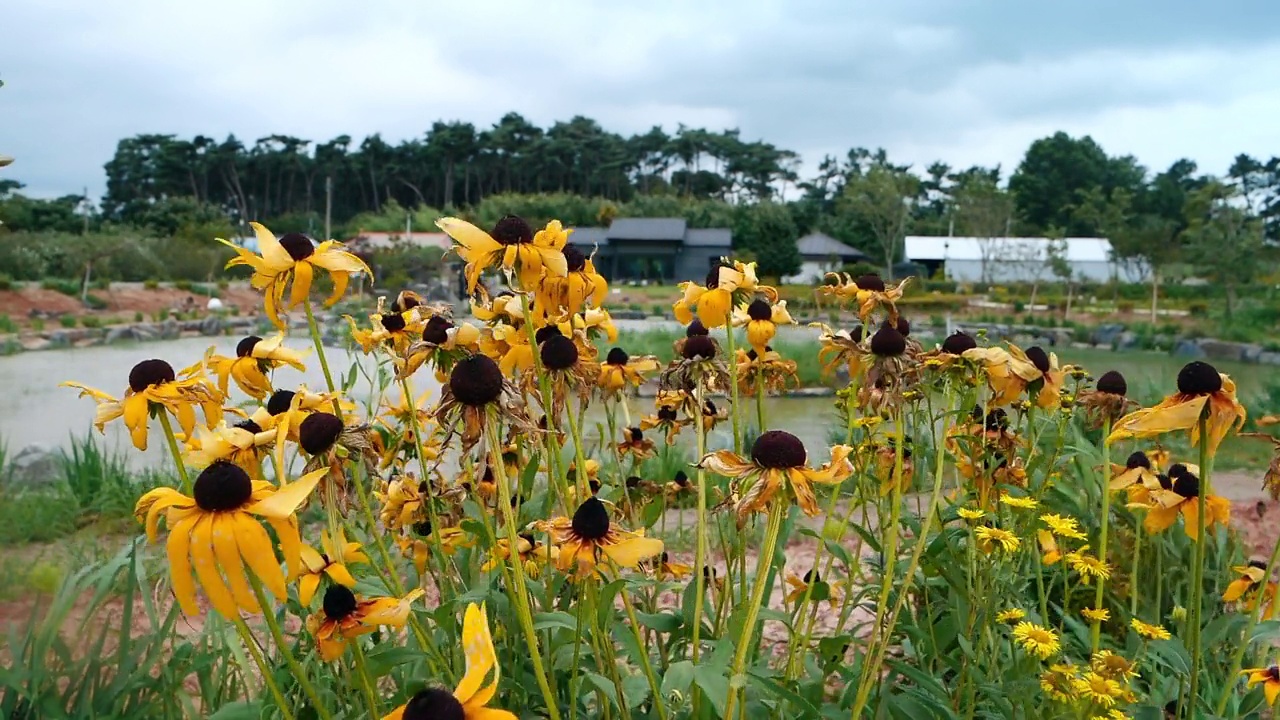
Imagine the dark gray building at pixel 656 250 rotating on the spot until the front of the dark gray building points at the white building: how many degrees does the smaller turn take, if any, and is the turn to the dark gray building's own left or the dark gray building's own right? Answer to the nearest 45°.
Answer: approximately 90° to the dark gray building's own left

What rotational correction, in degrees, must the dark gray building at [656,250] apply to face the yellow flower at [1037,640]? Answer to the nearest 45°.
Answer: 0° — it already faces it

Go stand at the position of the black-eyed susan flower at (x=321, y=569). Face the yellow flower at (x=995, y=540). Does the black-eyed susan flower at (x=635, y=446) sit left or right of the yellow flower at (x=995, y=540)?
left

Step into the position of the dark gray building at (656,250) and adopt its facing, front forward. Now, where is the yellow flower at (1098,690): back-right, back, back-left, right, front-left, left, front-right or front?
front

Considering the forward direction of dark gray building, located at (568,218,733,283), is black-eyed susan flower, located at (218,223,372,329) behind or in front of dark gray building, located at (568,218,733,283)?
in front

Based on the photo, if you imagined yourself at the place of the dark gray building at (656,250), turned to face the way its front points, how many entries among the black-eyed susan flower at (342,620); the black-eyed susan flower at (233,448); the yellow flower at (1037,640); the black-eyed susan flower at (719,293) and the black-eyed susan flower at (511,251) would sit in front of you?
5

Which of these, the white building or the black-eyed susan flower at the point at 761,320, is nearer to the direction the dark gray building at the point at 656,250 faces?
the black-eyed susan flower

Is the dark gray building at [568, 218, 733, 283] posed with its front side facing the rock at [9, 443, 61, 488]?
yes

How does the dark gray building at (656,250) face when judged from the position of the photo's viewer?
facing the viewer

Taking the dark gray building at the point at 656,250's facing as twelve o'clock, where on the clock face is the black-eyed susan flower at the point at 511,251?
The black-eyed susan flower is roughly at 12 o'clock from the dark gray building.

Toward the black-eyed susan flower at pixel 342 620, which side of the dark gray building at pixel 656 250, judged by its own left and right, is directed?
front

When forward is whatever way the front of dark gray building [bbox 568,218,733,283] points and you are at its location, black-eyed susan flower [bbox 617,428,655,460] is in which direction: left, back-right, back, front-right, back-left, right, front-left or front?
front

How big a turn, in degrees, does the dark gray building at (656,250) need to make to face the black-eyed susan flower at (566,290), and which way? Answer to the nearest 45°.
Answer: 0° — it already faces it

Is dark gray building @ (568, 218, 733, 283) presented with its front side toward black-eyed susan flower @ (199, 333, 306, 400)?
yes

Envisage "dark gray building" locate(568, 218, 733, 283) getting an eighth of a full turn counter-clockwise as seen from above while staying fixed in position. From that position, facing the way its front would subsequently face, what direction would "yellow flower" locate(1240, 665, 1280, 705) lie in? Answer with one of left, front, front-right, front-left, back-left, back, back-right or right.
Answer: front-right

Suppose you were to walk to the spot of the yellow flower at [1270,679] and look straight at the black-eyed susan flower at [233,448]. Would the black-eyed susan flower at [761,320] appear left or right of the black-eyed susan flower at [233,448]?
right

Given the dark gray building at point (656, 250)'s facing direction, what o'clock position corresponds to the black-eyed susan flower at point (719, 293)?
The black-eyed susan flower is roughly at 12 o'clock from the dark gray building.
